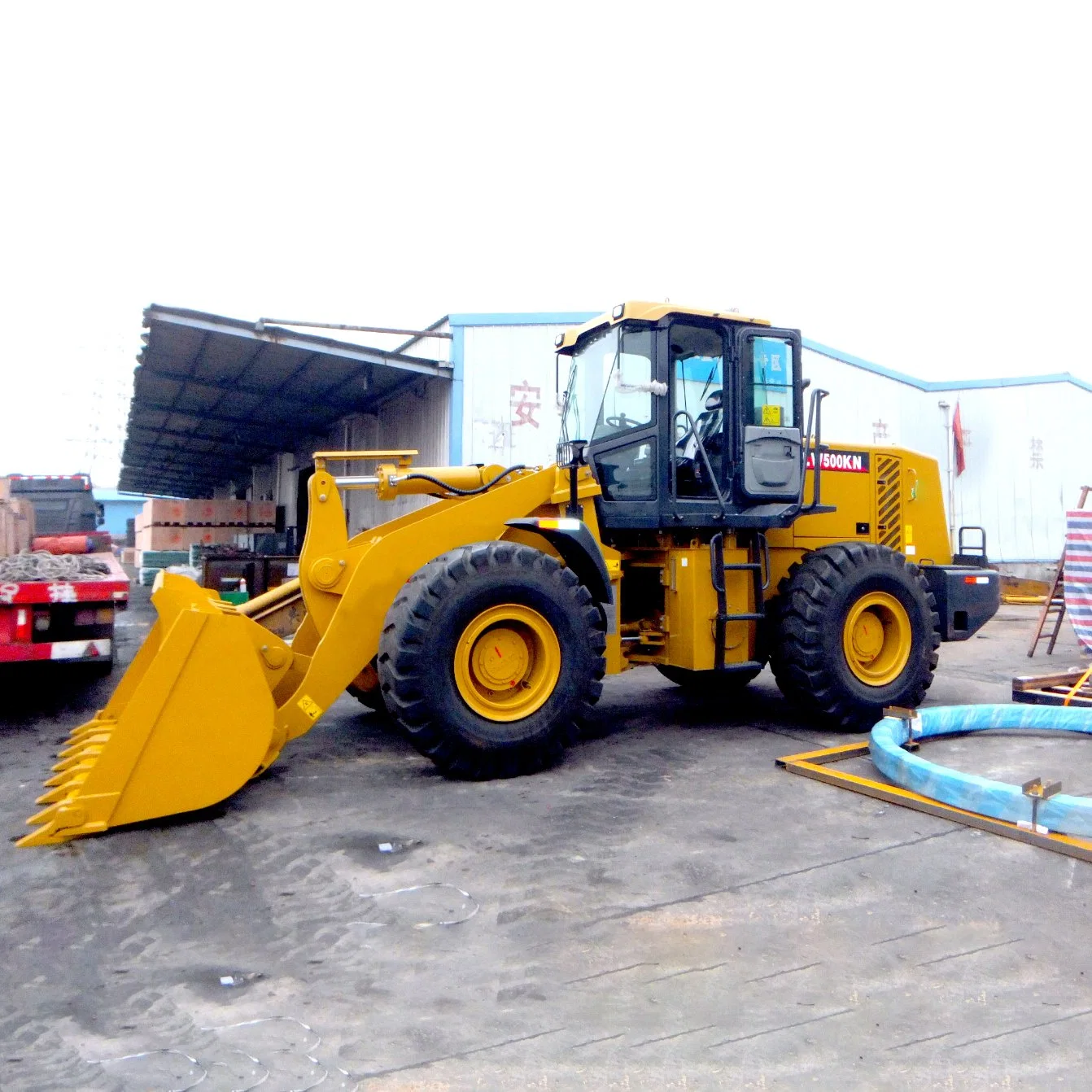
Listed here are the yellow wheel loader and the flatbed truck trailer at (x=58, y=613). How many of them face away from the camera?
1

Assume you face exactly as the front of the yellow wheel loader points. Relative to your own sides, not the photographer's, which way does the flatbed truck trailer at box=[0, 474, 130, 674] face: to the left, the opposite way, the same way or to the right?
to the right

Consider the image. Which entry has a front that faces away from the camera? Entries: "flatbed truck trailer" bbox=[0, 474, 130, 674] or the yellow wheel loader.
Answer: the flatbed truck trailer

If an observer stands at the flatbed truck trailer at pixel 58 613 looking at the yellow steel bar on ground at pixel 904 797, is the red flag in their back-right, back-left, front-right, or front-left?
front-left

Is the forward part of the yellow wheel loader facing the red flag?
no

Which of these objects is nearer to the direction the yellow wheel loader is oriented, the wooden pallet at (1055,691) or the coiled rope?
the coiled rope

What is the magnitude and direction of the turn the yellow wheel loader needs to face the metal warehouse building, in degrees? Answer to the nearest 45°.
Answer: approximately 135° to its right

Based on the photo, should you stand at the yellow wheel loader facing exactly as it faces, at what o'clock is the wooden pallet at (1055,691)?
The wooden pallet is roughly at 7 o'clock from the yellow wheel loader.

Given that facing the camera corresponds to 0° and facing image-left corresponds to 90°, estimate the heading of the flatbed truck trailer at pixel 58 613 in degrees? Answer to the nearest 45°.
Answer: approximately 180°

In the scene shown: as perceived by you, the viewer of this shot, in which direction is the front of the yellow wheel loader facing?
facing the viewer and to the left of the viewer

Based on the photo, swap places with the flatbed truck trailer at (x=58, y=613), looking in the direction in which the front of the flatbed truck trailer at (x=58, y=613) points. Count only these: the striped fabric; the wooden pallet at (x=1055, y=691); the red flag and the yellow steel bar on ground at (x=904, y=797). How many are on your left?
0

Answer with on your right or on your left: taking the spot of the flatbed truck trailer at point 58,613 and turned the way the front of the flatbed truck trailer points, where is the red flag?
on your right

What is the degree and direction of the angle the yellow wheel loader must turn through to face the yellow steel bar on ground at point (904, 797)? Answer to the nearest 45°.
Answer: approximately 90° to its left

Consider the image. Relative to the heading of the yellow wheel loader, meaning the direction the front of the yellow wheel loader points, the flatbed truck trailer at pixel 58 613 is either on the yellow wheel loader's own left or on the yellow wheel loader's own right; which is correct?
on the yellow wheel loader's own right

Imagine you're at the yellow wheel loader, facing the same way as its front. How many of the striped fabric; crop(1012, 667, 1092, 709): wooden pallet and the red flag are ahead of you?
0

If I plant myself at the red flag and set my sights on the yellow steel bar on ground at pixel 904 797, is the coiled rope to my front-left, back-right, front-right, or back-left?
front-right

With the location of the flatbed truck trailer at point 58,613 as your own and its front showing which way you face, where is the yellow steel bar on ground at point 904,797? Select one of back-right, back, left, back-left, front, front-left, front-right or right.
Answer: back-right
